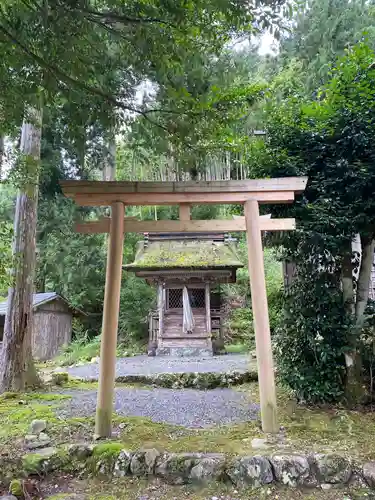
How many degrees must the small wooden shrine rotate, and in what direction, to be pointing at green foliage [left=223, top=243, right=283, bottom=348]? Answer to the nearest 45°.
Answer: approximately 135° to its left

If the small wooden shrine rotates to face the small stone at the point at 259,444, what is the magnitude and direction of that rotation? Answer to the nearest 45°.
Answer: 0° — it already faces it

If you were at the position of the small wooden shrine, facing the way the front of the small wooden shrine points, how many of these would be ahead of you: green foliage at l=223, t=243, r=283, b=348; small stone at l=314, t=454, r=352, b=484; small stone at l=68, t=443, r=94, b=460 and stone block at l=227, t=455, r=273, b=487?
3

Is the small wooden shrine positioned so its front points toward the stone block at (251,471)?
yes

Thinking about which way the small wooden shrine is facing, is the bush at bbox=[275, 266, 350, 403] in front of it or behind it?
in front

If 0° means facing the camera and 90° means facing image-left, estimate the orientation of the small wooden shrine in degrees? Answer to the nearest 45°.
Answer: approximately 0°

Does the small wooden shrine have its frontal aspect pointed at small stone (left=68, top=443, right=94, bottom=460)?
yes

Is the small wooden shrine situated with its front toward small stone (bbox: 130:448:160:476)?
yes

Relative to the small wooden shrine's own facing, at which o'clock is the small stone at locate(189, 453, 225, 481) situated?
The small stone is roughly at 12 o'clock from the small wooden shrine.

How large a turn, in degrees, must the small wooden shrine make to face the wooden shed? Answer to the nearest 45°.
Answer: approximately 135° to its right

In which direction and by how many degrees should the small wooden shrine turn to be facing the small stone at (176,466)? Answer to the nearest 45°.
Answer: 0° — it already faces it

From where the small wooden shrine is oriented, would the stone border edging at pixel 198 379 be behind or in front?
in front
